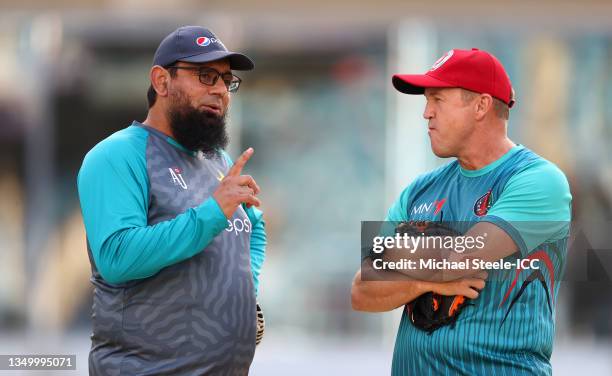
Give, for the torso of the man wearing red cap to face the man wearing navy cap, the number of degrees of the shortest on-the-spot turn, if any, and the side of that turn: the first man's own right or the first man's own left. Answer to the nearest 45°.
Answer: approximately 45° to the first man's own right

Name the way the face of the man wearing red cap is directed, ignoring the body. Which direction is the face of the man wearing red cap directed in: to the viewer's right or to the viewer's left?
to the viewer's left

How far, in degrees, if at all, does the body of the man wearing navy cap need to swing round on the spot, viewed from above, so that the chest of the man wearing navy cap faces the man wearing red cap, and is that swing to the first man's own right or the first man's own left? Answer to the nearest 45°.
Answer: approximately 45° to the first man's own left

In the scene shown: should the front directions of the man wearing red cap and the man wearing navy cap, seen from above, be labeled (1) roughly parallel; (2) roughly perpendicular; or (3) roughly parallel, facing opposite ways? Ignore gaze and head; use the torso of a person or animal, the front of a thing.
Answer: roughly perpendicular

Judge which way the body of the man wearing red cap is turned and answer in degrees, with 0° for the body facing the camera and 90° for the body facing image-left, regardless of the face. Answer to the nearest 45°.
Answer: approximately 45°

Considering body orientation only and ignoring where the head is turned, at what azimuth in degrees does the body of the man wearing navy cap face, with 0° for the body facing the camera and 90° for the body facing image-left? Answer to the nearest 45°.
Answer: approximately 315°
